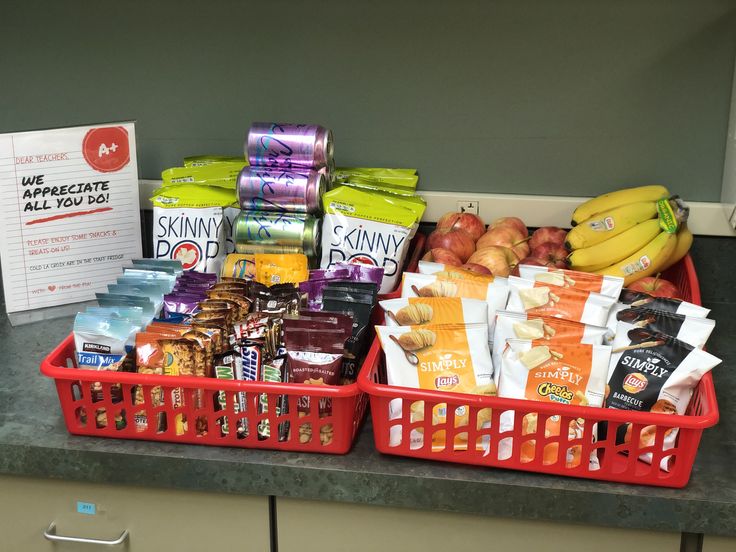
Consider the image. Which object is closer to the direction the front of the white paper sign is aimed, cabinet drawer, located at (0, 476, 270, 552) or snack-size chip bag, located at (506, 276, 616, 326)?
the cabinet drawer

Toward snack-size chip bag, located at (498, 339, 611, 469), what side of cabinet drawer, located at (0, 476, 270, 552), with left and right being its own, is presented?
left

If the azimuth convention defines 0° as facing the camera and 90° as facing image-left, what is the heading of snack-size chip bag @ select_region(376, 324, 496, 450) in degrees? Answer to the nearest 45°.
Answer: approximately 0°
